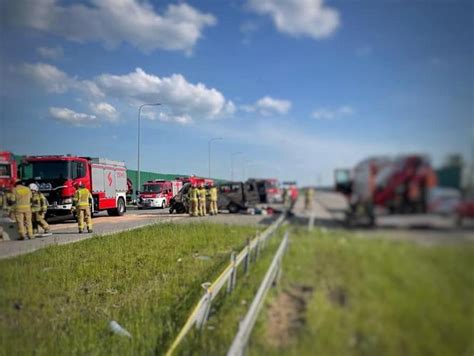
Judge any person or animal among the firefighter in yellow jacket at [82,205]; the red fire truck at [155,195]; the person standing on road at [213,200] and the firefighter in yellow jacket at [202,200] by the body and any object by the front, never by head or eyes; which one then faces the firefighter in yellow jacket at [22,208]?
the red fire truck

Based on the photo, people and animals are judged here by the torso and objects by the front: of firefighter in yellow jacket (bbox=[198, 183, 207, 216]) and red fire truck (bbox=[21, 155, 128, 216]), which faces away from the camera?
the firefighter in yellow jacket

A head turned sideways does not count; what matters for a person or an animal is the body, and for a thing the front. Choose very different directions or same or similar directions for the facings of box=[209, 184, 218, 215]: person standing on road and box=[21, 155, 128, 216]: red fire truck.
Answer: very different directions

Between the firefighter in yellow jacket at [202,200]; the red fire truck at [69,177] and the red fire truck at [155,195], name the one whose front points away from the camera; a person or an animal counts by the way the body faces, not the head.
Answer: the firefighter in yellow jacket

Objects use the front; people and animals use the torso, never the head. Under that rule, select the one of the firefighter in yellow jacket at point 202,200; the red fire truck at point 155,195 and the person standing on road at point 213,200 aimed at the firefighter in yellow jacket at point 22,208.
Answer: the red fire truck

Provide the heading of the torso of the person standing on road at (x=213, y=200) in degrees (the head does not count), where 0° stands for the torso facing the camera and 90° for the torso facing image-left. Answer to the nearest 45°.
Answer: approximately 180°

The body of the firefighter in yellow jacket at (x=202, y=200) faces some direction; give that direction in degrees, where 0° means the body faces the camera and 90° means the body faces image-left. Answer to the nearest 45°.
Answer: approximately 180°

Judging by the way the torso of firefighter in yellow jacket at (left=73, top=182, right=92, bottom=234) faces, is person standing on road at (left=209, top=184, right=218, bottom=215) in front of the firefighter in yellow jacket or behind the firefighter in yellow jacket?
in front
